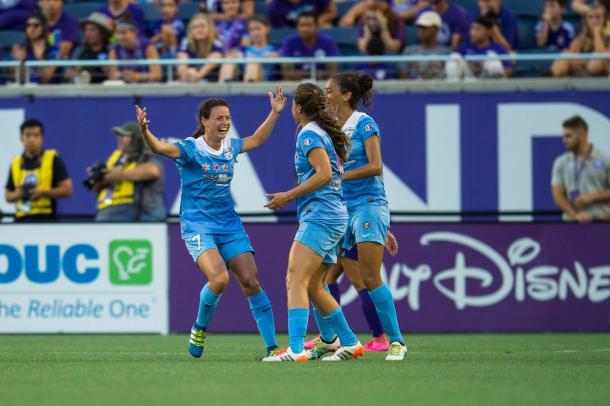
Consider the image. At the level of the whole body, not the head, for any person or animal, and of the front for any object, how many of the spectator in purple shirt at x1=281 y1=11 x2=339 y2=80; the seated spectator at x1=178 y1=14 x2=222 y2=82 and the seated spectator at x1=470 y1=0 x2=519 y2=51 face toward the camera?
3

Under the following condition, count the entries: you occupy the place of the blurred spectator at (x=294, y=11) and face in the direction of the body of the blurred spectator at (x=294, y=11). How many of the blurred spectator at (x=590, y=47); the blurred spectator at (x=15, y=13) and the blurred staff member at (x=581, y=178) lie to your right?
1

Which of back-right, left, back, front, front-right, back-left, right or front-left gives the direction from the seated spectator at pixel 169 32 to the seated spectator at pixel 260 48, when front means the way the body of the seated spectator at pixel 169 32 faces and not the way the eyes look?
front-left

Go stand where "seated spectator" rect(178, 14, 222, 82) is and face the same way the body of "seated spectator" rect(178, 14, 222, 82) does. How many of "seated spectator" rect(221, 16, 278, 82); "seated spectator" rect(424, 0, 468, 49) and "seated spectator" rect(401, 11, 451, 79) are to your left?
3

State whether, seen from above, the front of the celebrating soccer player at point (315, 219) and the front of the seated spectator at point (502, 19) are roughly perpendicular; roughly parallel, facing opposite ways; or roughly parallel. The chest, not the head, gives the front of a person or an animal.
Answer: roughly perpendicular

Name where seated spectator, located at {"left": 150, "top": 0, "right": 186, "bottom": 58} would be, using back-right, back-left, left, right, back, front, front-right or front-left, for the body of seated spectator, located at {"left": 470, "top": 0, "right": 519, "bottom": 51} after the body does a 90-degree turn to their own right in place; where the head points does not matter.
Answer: front

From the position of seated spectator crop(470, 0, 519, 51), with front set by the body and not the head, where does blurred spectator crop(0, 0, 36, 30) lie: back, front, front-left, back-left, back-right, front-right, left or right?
right

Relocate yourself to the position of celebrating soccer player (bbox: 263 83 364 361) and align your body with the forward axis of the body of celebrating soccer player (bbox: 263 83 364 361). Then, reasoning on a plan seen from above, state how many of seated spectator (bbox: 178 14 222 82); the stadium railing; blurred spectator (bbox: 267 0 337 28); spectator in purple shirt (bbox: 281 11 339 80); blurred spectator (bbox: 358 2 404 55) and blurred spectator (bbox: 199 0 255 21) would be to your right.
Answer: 6

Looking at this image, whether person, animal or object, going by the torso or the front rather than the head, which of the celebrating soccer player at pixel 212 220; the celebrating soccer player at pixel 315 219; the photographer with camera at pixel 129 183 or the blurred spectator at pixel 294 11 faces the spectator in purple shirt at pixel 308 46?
the blurred spectator

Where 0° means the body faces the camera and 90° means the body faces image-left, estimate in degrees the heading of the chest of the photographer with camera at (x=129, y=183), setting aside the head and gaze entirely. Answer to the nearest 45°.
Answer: approximately 45°

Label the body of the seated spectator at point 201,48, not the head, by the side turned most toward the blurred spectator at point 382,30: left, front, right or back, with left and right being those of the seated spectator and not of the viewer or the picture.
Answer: left

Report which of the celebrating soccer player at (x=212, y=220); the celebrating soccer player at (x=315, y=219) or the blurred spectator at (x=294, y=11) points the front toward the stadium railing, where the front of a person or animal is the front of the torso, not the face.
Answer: the blurred spectator
